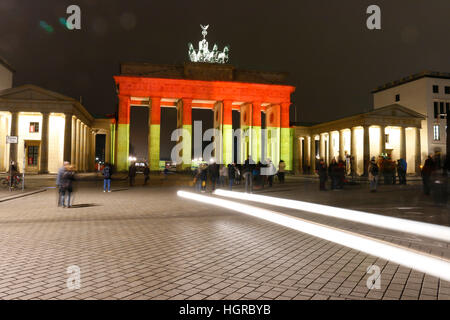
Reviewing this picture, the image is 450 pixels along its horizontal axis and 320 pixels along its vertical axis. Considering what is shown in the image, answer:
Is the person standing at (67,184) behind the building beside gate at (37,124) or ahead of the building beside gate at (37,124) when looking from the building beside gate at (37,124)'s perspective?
ahead

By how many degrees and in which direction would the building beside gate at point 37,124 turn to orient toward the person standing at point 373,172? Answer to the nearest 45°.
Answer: approximately 45° to its left

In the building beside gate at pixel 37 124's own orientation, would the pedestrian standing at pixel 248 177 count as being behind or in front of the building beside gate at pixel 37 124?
in front

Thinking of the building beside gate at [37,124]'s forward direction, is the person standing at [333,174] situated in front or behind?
in front

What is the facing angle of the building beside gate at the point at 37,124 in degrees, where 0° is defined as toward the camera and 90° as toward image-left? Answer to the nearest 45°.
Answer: approximately 0°
